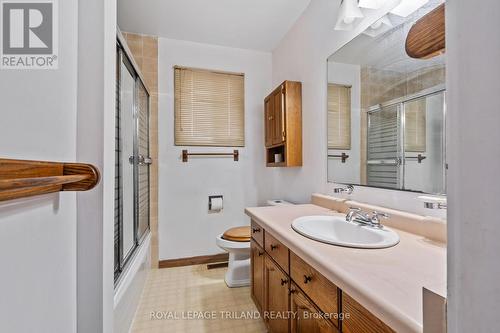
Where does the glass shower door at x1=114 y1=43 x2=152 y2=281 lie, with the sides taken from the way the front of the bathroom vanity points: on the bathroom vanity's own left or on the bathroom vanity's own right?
on the bathroom vanity's own right

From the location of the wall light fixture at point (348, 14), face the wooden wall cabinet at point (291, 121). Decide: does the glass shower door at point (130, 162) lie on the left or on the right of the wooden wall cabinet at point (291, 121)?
left

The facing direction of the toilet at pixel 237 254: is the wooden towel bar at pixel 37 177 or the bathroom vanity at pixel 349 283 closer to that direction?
the wooden towel bar

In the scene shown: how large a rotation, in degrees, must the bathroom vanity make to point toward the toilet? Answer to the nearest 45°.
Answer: approximately 90° to its right

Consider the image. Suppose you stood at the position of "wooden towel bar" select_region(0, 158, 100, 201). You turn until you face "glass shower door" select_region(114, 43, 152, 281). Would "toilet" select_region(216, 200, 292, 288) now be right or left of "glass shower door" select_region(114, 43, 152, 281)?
right

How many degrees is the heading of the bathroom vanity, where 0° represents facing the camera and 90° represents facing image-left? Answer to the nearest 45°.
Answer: approximately 45°
